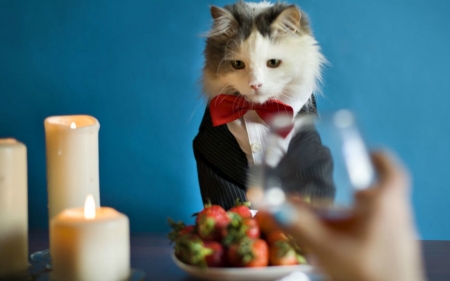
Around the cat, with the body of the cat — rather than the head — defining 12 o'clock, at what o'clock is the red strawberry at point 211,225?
The red strawberry is roughly at 12 o'clock from the cat.

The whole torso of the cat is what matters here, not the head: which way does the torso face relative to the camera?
toward the camera

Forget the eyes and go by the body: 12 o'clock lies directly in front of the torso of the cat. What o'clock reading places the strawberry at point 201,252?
The strawberry is roughly at 12 o'clock from the cat.

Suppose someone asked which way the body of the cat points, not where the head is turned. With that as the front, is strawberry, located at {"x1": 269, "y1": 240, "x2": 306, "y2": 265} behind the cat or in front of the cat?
in front

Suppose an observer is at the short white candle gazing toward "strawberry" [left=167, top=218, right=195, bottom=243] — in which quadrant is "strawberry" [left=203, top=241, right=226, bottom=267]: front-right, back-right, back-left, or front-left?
front-right

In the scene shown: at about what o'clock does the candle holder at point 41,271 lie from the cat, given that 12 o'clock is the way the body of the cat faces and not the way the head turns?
The candle holder is roughly at 1 o'clock from the cat.

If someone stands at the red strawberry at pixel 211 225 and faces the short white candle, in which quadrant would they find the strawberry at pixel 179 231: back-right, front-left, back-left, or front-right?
front-right

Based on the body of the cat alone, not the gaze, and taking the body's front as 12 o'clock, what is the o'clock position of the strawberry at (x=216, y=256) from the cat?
The strawberry is roughly at 12 o'clock from the cat.

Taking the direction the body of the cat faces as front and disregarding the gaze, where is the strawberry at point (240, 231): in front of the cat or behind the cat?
in front

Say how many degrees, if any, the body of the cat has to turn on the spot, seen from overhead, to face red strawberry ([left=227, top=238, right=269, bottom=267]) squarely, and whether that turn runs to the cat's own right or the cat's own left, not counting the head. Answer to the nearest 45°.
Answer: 0° — it already faces it

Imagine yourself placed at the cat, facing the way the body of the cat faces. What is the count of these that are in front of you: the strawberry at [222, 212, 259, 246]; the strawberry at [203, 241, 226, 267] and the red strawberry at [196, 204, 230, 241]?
3
